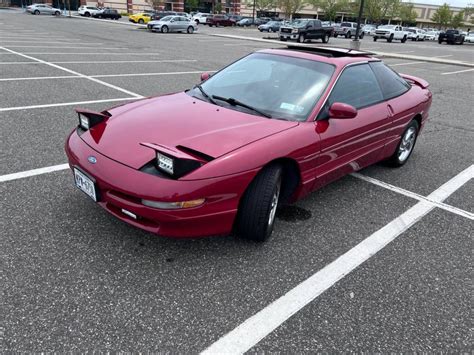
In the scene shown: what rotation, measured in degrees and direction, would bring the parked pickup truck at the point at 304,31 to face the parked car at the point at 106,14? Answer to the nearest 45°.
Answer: approximately 90° to its right

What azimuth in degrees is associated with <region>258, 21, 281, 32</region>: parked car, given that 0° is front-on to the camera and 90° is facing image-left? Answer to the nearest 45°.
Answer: approximately 45°

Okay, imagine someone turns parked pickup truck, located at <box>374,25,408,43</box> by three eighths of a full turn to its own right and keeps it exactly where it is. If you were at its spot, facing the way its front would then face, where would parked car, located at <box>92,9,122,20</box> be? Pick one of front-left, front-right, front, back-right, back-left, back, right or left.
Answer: left

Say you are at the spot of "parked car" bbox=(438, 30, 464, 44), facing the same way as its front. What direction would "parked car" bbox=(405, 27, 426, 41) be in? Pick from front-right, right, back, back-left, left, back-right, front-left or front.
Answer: right

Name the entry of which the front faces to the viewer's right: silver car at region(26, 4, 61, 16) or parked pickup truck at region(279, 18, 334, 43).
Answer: the silver car

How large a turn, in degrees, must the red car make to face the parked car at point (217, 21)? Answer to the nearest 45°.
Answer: approximately 135° to its right

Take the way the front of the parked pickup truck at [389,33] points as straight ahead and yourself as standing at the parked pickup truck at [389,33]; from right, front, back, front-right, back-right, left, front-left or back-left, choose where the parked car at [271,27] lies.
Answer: front-right

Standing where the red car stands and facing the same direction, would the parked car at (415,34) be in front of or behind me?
behind

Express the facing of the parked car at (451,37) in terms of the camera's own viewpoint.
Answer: facing the viewer and to the left of the viewer

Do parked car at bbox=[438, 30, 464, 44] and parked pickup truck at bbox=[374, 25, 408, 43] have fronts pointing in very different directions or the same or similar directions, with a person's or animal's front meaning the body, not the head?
same or similar directions
